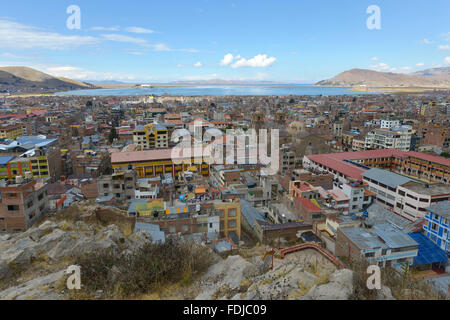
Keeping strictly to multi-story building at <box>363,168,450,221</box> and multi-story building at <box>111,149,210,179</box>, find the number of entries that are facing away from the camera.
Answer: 0

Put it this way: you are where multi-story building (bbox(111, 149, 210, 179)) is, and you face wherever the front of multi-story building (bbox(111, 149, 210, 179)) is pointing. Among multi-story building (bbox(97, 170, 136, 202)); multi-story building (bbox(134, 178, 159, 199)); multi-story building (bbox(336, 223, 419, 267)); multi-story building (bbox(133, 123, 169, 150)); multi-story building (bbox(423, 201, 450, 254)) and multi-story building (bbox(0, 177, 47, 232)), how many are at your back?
1

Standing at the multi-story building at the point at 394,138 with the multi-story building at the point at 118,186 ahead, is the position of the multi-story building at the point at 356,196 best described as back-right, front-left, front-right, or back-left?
front-left

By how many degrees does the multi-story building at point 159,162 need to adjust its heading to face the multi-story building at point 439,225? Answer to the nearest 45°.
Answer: approximately 45° to its left

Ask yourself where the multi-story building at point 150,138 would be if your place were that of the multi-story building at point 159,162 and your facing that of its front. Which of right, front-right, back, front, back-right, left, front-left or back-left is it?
back

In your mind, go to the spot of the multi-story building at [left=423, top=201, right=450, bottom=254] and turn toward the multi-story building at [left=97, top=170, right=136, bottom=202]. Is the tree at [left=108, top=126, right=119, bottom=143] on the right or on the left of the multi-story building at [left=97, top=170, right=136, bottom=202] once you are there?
right

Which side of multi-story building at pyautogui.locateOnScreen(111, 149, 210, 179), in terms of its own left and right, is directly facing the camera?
front

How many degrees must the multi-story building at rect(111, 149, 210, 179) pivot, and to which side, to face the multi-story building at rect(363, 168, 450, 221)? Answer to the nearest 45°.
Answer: approximately 45° to its left

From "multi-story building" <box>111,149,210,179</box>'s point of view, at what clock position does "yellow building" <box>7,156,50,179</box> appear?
The yellow building is roughly at 3 o'clock from the multi-story building.

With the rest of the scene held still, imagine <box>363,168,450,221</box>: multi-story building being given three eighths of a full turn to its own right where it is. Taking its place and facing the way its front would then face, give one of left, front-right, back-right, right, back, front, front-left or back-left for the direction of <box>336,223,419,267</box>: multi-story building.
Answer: back

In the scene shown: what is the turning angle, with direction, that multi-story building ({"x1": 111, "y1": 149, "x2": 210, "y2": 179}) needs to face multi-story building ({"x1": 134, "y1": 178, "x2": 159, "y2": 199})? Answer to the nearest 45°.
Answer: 0° — it already faces it

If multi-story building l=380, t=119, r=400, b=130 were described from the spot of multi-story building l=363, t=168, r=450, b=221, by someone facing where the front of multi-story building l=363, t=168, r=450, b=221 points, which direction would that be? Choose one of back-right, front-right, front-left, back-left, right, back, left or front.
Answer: back-right

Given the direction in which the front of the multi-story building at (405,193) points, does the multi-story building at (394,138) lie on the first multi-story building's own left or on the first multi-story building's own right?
on the first multi-story building's own right

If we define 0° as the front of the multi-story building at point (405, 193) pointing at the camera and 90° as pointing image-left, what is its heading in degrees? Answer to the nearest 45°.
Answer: approximately 45°
